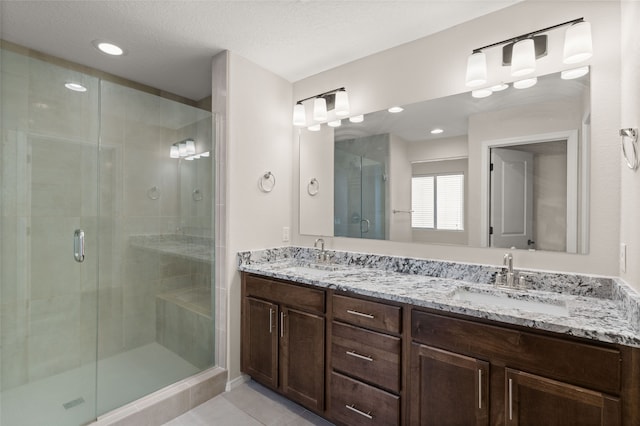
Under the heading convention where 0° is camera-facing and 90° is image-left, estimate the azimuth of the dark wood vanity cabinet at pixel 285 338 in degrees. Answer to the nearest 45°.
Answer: approximately 45°

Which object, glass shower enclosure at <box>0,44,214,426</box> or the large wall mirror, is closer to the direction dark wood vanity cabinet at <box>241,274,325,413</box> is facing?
the glass shower enclosure

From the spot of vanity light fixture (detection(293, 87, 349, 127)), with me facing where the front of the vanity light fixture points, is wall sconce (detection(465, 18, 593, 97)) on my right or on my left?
on my left

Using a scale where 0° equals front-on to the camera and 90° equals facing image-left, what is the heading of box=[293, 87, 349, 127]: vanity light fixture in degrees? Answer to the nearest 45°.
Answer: approximately 45°

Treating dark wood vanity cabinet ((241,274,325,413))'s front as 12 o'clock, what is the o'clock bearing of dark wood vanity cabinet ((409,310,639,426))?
dark wood vanity cabinet ((409,310,639,426)) is roughly at 9 o'clock from dark wood vanity cabinet ((241,274,325,413)).

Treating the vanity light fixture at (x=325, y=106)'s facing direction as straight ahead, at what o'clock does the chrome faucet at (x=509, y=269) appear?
The chrome faucet is roughly at 9 o'clock from the vanity light fixture.

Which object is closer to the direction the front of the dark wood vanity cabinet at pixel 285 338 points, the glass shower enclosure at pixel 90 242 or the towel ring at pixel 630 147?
the glass shower enclosure
